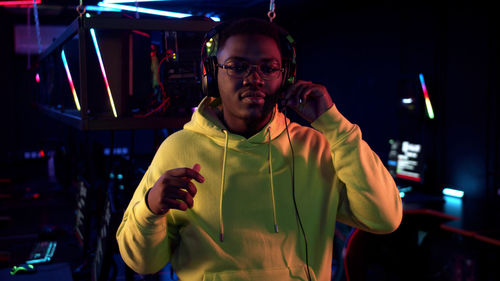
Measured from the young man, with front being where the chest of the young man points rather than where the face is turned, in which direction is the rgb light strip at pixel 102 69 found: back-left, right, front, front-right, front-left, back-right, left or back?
back-right

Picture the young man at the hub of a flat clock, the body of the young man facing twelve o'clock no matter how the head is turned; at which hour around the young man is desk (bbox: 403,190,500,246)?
The desk is roughly at 7 o'clock from the young man.

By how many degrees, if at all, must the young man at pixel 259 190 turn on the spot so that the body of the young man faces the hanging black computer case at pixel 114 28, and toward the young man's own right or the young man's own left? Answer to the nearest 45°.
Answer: approximately 135° to the young man's own right

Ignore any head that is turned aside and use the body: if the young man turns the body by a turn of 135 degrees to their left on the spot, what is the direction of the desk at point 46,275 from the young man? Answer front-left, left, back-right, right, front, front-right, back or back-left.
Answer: left

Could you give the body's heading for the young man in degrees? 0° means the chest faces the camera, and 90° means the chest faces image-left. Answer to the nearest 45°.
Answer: approximately 0°
